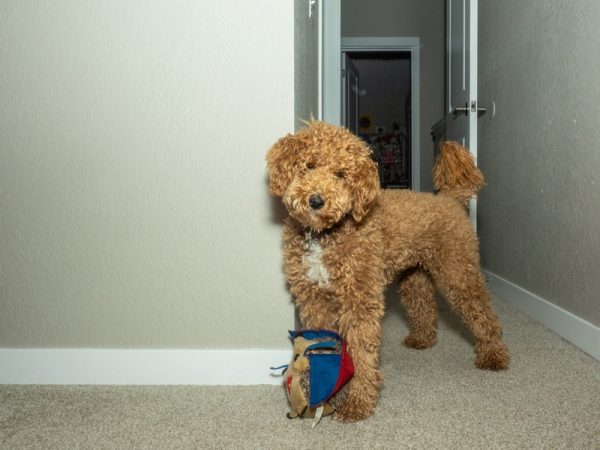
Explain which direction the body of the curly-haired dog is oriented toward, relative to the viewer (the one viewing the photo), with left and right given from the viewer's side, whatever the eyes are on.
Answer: facing the viewer and to the left of the viewer

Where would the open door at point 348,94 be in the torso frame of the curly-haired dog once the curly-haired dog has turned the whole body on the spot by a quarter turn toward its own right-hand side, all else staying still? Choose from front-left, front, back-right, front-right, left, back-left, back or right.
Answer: front-right
